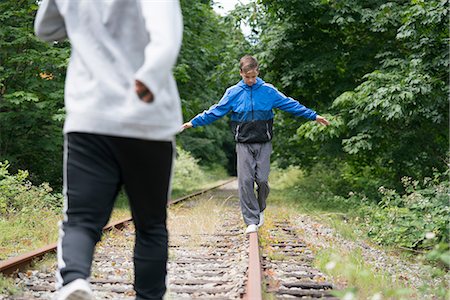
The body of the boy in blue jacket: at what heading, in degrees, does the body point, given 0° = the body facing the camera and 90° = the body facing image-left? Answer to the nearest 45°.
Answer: approximately 0°

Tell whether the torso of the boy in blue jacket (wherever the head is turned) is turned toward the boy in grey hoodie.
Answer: yes
